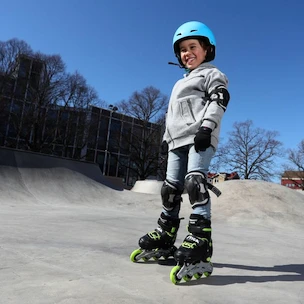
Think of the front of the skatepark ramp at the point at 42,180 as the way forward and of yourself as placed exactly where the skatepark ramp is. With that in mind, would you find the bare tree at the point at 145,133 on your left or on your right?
on your left

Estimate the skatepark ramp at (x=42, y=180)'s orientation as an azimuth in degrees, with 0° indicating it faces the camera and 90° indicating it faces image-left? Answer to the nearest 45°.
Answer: approximately 315°

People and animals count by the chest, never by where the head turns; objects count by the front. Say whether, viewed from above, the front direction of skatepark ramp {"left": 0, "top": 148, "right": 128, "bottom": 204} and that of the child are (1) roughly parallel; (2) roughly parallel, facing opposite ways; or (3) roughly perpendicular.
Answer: roughly perpendicular

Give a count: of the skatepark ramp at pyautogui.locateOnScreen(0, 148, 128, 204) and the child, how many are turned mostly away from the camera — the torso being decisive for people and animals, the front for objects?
0

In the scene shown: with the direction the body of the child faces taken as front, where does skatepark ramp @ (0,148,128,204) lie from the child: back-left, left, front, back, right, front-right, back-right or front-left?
right

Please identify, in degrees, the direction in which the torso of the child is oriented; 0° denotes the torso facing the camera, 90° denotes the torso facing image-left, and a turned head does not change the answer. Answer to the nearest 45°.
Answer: approximately 45°

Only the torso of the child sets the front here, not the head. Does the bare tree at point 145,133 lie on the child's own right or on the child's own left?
on the child's own right
